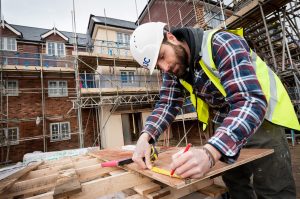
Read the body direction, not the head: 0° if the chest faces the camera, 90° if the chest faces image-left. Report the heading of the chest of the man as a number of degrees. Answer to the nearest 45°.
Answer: approximately 45°

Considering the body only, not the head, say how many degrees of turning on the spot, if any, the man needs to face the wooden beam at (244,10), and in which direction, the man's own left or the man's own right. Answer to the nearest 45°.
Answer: approximately 135° to the man's own right

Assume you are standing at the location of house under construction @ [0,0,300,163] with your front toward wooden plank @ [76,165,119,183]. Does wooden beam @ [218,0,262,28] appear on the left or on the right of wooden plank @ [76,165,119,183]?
left
